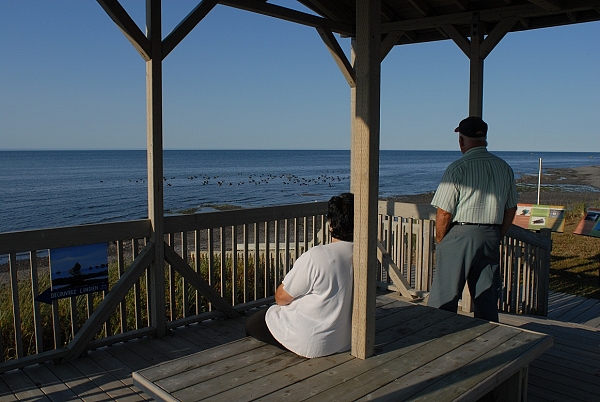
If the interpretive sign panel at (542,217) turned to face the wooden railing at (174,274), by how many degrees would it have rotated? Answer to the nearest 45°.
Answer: approximately 45° to its right

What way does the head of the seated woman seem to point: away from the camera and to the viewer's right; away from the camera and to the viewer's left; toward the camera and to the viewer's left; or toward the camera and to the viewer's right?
away from the camera and to the viewer's left

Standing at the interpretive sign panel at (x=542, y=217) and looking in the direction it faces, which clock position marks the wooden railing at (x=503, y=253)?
The wooden railing is roughly at 12 o'clock from the interpretive sign panel.

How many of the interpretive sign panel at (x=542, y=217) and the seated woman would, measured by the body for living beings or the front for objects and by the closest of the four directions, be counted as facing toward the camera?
1

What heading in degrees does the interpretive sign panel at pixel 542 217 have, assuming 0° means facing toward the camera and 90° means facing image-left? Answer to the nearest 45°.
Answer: approximately 0°

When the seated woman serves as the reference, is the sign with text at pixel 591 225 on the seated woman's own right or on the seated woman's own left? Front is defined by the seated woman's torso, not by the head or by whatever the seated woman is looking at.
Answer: on the seated woman's own right

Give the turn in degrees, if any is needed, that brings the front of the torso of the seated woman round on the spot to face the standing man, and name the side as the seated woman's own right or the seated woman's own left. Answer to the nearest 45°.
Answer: approximately 90° to the seated woman's own right

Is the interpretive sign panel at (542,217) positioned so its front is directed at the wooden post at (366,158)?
yes

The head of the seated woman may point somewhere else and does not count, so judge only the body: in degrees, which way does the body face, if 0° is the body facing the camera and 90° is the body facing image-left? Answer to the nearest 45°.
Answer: approximately 135°

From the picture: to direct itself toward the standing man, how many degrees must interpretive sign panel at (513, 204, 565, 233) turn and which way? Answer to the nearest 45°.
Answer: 0° — it already faces them
